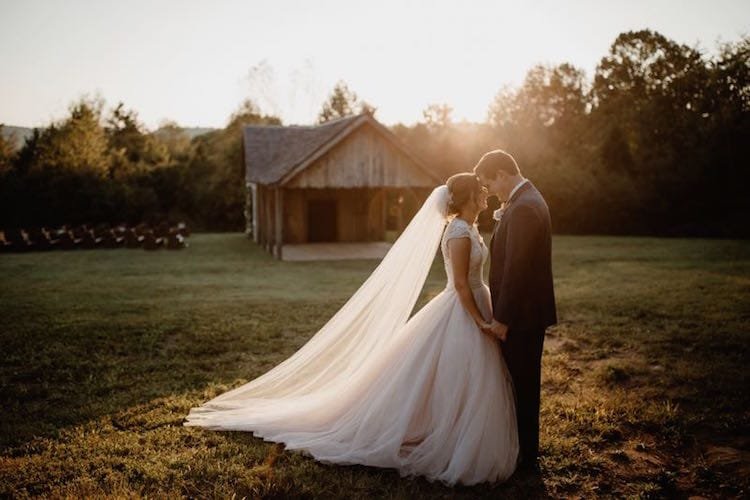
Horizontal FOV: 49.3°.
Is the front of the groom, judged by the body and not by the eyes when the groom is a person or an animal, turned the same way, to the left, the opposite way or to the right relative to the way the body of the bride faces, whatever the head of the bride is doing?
the opposite way

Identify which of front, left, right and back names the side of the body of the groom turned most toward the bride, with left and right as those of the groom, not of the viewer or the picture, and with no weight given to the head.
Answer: front

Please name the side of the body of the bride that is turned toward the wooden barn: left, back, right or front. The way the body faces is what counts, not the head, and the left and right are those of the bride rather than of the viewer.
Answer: left

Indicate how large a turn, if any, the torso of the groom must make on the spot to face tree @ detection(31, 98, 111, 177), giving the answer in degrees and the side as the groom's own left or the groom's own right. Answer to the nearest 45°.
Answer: approximately 45° to the groom's own right

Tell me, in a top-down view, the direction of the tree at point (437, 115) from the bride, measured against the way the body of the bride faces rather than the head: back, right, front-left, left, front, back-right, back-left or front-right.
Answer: left

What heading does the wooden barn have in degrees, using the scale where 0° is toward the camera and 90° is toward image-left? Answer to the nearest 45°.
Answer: approximately 315°

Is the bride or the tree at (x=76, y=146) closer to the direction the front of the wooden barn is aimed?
the bride

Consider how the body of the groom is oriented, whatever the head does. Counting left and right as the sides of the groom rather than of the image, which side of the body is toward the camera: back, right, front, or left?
left

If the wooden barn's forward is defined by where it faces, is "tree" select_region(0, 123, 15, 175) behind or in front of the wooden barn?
behind

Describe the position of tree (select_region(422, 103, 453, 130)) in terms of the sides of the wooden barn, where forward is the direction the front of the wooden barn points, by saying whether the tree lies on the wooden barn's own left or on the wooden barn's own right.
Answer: on the wooden barn's own left

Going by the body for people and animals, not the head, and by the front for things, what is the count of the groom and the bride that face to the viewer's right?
1

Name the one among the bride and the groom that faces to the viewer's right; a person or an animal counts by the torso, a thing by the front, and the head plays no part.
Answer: the bride

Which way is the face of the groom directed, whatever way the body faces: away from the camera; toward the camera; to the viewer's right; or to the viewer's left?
to the viewer's left

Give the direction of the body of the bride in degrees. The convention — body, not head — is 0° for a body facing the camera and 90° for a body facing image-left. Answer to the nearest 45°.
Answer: approximately 270°

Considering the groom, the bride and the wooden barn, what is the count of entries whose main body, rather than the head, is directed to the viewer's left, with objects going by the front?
1
